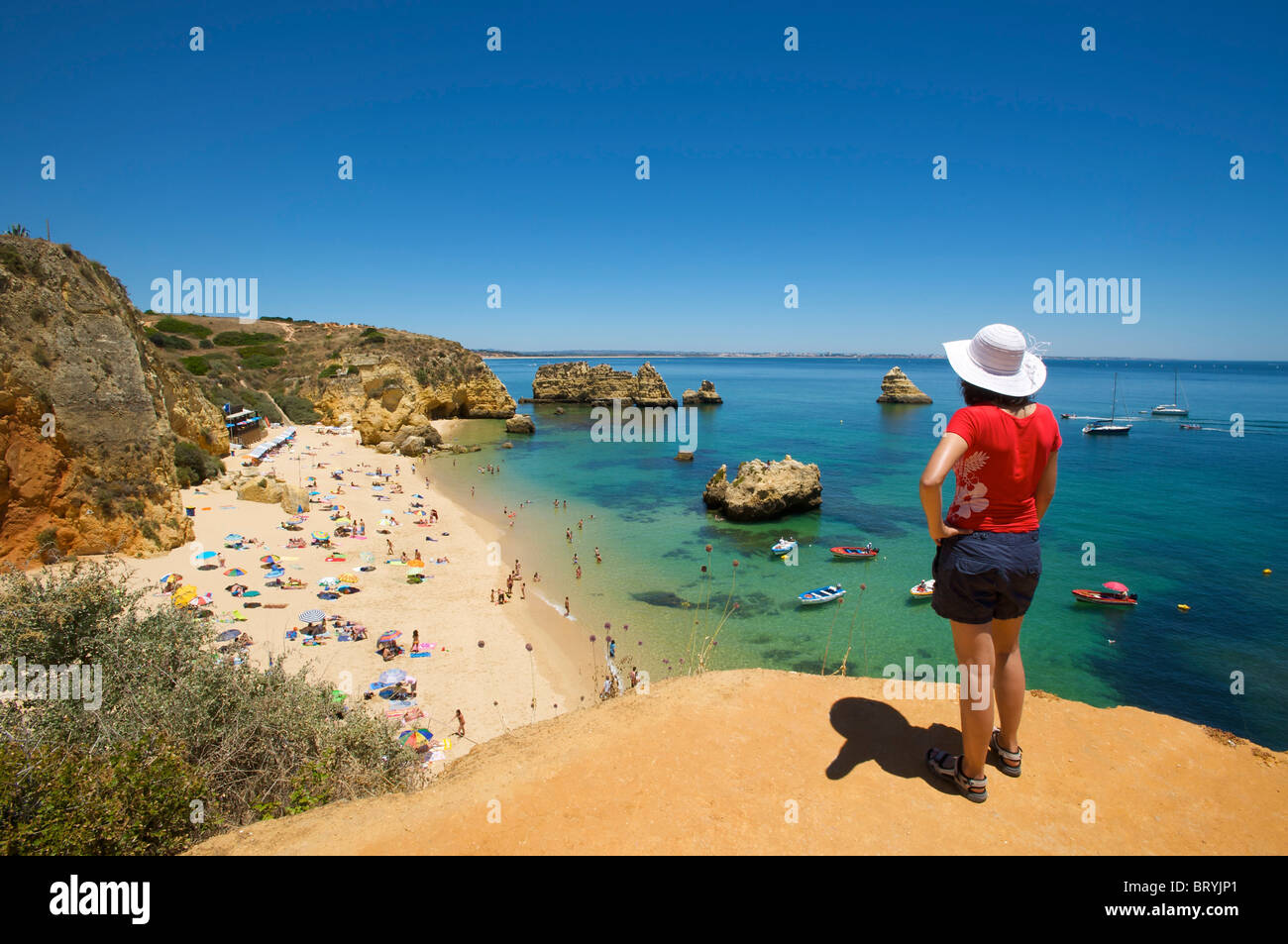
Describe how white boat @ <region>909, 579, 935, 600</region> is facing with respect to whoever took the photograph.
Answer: facing to the left of the viewer

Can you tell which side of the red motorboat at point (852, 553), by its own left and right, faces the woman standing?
left

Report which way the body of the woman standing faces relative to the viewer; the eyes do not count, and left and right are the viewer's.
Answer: facing away from the viewer and to the left of the viewer

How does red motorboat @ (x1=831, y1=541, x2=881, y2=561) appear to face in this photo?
to the viewer's left

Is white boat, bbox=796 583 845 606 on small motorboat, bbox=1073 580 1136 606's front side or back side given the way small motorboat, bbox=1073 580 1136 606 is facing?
on the front side

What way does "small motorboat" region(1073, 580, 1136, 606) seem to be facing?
to the viewer's left

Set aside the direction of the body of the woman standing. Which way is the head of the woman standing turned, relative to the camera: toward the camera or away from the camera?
away from the camera
